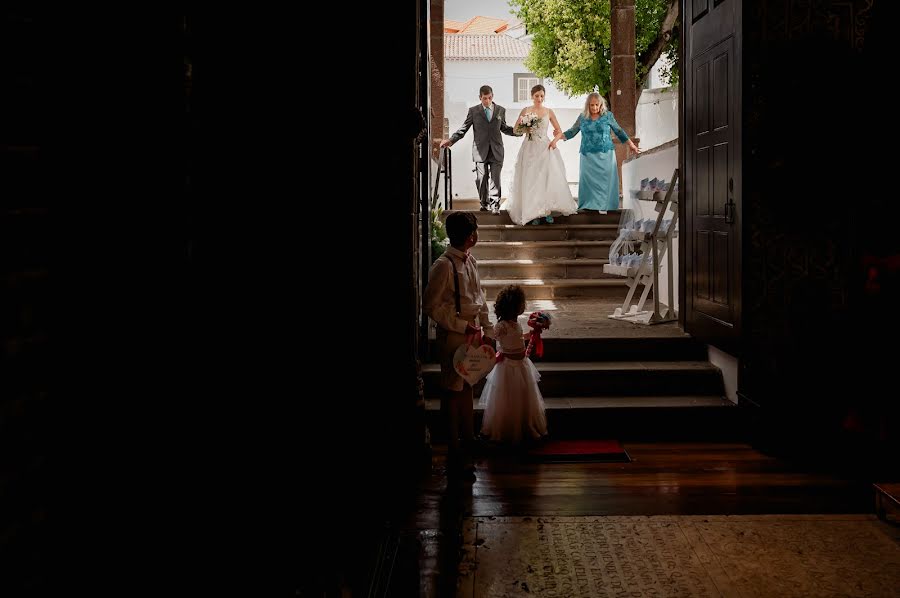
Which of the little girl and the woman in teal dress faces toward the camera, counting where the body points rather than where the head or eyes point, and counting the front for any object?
the woman in teal dress

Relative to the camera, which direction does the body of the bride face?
toward the camera

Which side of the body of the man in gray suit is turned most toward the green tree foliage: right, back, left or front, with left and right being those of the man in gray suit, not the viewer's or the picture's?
back

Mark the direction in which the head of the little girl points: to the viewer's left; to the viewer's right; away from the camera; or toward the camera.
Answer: away from the camera

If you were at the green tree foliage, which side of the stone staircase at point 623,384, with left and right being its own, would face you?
back

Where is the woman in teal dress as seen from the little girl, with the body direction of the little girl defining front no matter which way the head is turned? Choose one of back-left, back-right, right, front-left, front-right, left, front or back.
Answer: front-left

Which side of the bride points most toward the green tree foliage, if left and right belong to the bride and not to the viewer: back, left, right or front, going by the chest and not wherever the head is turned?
back

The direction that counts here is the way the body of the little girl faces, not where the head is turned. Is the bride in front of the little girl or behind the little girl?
in front

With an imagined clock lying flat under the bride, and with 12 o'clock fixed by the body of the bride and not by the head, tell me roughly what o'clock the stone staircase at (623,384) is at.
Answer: The stone staircase is roughly at 12 o'clock from the bride.

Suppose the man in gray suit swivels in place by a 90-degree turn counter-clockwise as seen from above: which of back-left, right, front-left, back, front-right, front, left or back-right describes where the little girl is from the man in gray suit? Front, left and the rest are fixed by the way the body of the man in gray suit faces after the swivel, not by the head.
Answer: right

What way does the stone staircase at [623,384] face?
toward the camera
